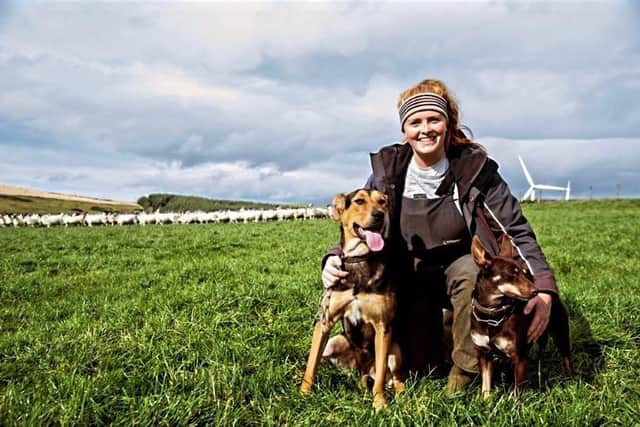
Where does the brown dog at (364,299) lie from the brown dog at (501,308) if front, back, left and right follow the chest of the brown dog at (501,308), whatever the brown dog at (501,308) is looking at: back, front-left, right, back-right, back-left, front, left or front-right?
front-right

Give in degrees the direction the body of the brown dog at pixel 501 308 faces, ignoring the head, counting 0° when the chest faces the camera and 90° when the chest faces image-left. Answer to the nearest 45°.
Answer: approximately 45°

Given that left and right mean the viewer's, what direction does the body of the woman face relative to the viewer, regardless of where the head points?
facing the viewer

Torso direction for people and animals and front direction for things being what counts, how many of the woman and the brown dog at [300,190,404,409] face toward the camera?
2

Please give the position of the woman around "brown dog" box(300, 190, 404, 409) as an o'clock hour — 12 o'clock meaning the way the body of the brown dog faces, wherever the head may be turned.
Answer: The woman is roughly at 8 o'clock from the brown dog.

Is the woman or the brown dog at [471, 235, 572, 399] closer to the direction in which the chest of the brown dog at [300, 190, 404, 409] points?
the brown dog

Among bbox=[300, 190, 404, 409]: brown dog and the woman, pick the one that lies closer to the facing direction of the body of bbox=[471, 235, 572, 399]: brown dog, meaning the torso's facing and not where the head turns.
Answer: the brown dog

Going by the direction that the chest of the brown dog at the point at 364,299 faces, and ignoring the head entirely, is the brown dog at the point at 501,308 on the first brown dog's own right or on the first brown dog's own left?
on the first brown dog's own left

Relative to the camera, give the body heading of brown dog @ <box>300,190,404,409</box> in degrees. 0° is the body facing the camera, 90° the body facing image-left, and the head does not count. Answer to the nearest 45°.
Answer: approximately 0°

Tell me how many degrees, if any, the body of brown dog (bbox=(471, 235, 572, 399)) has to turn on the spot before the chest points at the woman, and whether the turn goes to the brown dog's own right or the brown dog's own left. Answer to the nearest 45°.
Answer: approximately 90° to the brown dog's own right

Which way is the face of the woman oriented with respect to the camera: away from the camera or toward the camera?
toward the camera

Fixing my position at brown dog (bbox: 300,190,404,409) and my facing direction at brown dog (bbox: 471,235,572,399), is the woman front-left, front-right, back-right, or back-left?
front-left
